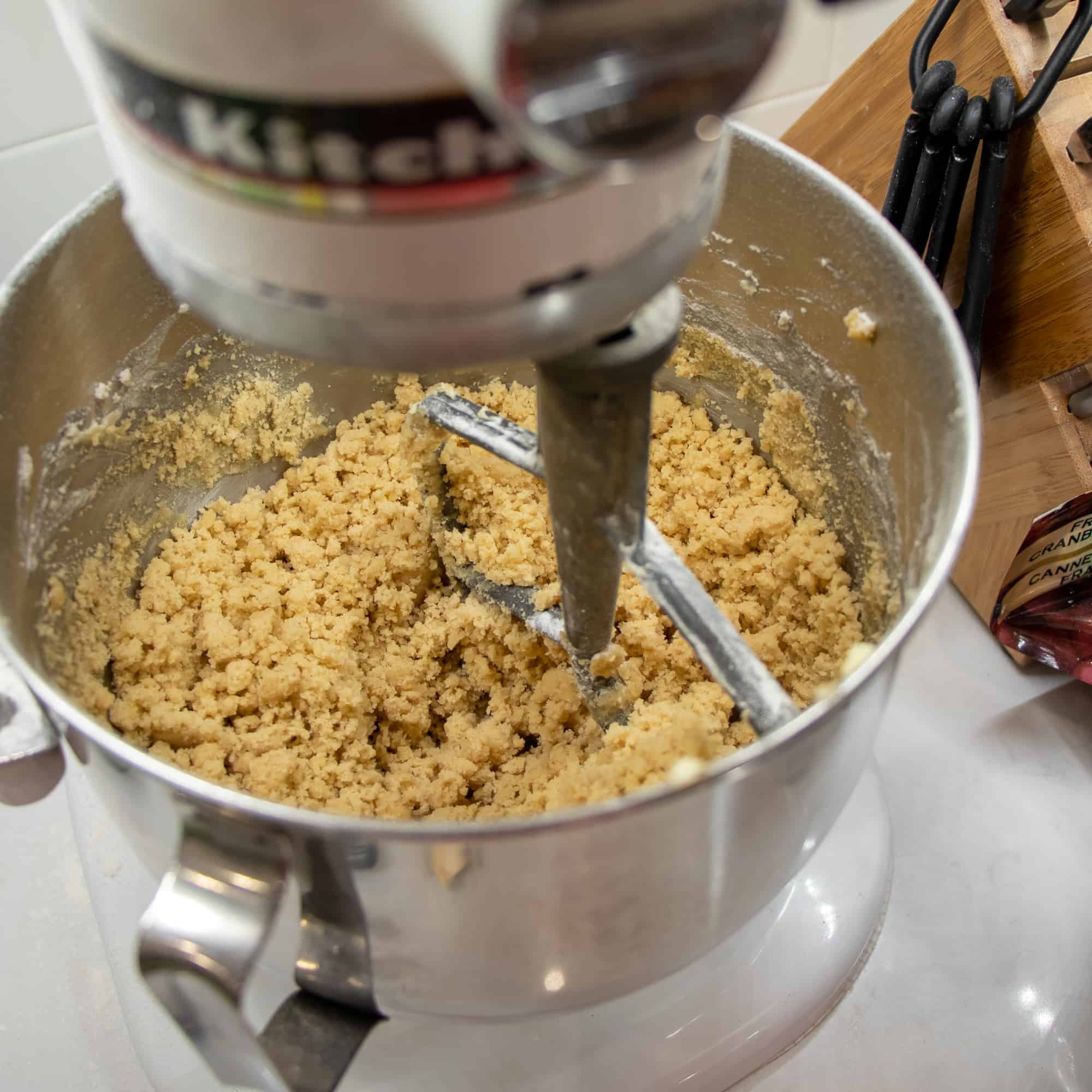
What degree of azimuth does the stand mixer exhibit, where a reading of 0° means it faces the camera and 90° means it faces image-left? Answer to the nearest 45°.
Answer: approximately 315°
